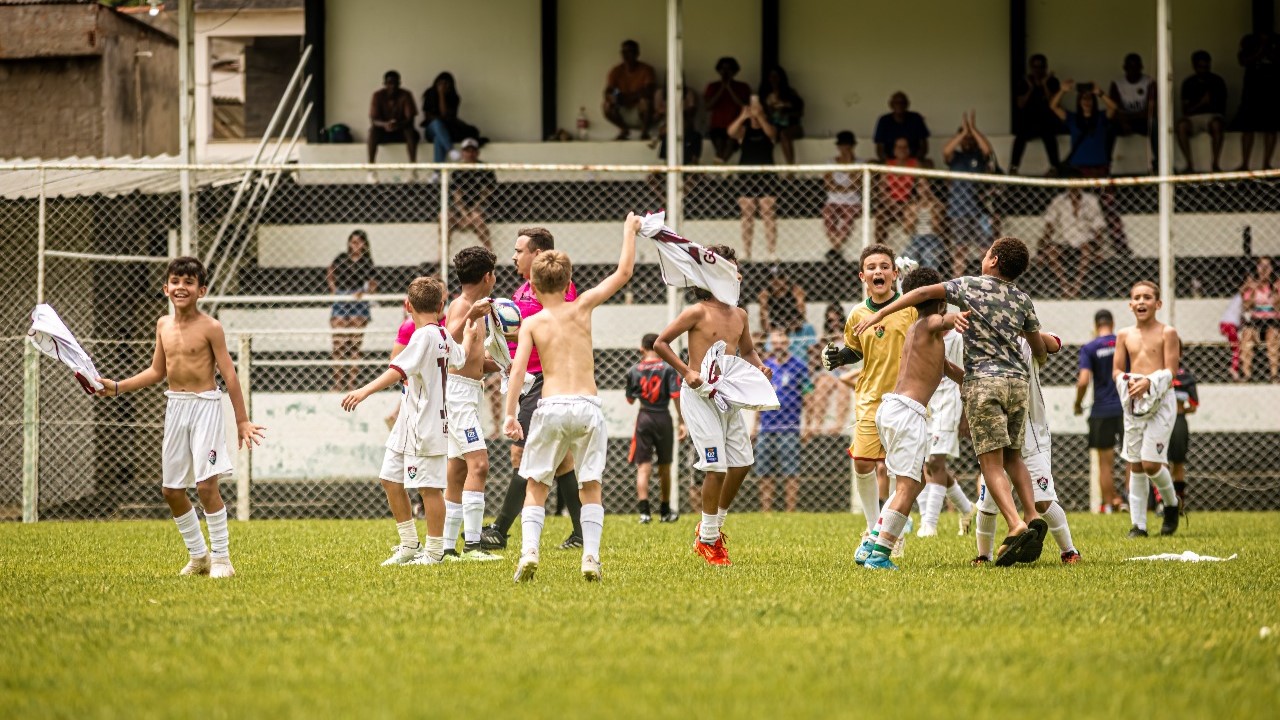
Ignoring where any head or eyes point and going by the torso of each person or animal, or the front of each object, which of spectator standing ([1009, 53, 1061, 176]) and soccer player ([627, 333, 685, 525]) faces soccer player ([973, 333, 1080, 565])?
the spectator standing

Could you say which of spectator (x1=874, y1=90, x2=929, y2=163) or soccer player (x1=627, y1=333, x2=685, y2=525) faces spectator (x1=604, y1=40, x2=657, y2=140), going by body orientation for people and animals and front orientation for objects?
the soccer player

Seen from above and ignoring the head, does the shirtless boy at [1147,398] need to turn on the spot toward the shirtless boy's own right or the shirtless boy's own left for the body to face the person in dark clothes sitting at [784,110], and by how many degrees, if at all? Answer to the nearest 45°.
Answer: approximately 135° to the shirtless boy's own right

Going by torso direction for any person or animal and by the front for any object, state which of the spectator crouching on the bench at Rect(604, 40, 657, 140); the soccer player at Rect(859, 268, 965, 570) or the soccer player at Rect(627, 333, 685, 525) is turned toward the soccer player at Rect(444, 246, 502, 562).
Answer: the spectator crouching on the bench

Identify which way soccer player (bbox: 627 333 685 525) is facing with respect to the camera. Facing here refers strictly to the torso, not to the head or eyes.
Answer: away from the camera

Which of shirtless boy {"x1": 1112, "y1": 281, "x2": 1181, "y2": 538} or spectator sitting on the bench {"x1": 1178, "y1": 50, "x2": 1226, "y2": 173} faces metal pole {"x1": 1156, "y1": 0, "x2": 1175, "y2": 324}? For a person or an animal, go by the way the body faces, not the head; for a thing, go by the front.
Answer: the spectator sitting on the bench

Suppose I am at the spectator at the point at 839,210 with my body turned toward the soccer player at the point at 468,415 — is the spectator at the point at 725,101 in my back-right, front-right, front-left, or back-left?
back-right
